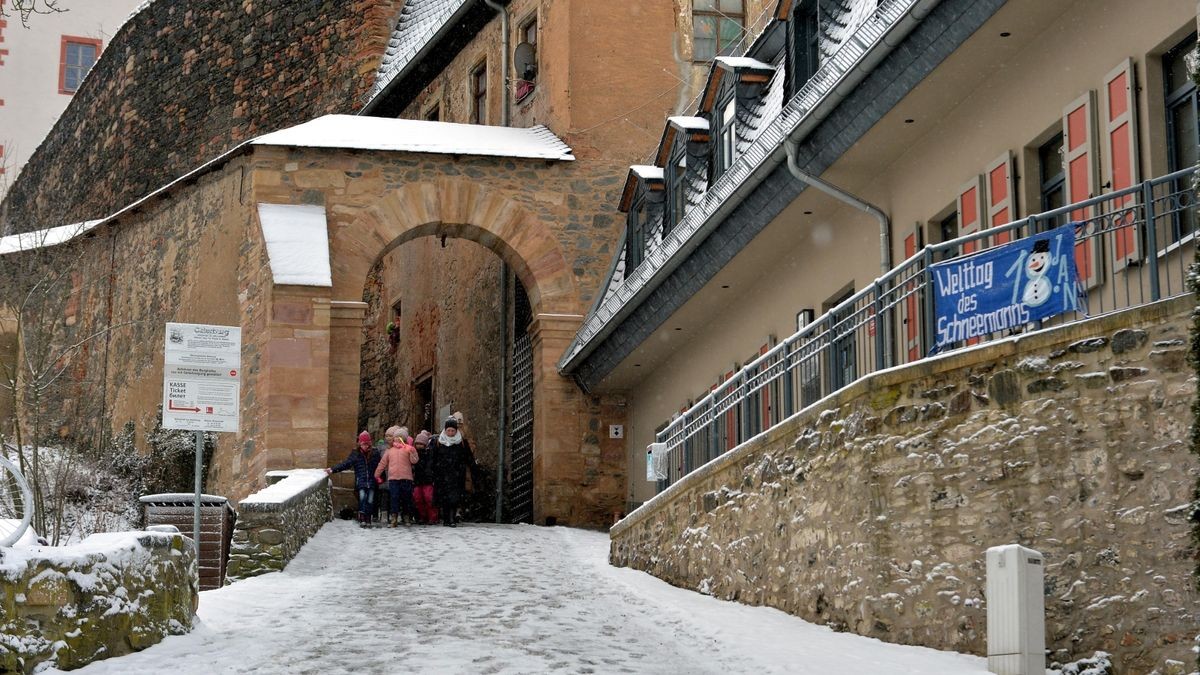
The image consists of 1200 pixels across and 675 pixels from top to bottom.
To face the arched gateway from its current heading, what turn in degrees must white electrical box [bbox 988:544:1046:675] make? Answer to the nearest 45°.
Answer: approximately 90° to its right

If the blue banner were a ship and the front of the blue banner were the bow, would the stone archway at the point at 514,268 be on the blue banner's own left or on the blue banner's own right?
on the blue banner's own right

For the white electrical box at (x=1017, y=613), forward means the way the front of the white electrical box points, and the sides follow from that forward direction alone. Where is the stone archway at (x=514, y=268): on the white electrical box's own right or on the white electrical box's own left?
on the white electrical box's own right

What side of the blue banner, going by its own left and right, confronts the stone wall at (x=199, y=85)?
right

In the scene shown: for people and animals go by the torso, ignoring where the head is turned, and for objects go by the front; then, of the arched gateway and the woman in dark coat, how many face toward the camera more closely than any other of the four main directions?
2

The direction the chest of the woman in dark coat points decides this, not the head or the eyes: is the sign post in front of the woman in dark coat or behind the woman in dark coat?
in front

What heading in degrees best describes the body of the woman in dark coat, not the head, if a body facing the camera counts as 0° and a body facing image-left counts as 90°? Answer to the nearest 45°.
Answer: approximately 0°
